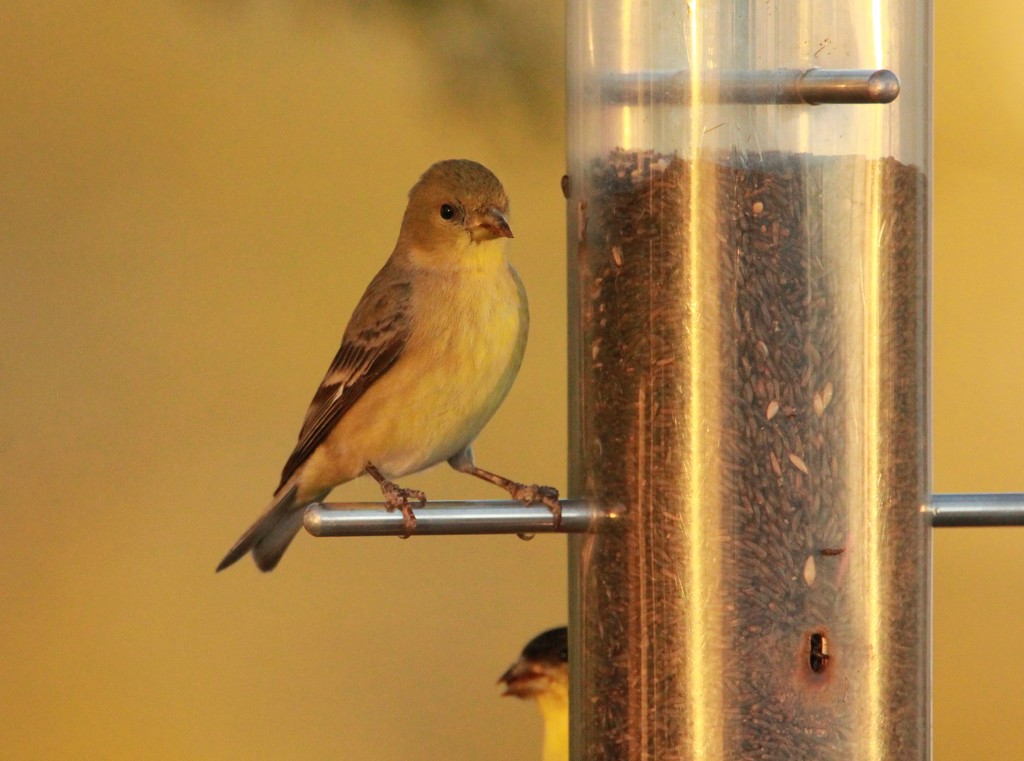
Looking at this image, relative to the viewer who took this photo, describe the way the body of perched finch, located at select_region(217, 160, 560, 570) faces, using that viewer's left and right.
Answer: facing the viewer and to the right of the viewer
